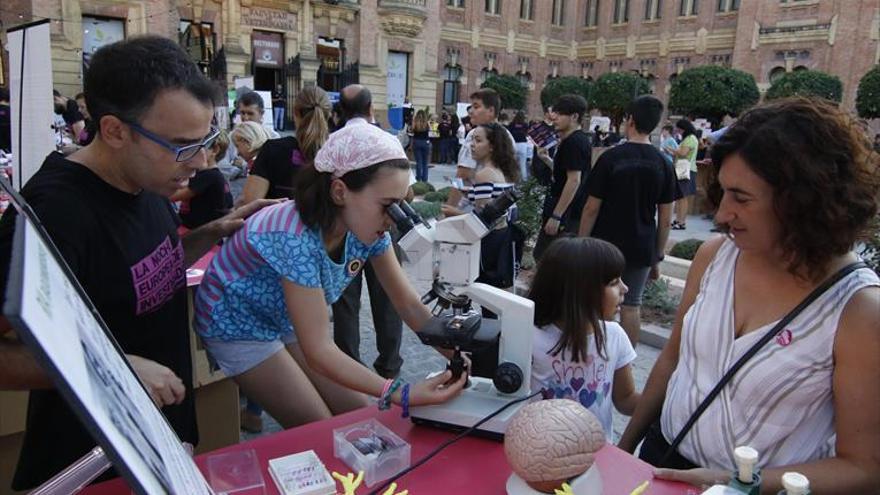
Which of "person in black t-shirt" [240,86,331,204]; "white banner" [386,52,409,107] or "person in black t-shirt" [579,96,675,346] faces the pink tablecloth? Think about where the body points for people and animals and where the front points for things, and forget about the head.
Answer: the white banner

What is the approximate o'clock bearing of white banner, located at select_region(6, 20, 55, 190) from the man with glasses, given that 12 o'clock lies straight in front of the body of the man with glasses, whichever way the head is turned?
The white banner is roughly at 7 o'clock from the man with glasses.

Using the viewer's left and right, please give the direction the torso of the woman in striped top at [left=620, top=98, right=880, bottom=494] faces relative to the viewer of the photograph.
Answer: facing the viewer and to the left of the viewer

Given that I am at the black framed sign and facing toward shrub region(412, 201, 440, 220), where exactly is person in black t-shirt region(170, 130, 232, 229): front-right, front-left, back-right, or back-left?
front-left

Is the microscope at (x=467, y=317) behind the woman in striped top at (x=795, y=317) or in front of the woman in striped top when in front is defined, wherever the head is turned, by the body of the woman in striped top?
in front

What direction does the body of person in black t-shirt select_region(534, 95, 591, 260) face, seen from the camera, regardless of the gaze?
to the viewer's left

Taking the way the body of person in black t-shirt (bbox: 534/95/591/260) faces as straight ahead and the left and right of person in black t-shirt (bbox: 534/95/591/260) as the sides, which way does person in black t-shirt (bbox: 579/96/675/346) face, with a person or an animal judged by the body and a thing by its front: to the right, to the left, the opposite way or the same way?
to the right

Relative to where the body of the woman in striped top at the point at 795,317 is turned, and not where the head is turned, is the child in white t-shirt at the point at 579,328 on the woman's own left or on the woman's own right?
on the woman's own right

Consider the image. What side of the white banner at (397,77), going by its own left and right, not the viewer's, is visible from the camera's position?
front

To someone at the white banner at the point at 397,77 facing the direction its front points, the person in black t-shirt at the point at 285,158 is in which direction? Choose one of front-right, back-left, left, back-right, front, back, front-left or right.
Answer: front

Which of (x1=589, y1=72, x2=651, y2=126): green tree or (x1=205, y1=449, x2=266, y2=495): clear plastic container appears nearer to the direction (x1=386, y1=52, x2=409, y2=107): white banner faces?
the clear plastic container

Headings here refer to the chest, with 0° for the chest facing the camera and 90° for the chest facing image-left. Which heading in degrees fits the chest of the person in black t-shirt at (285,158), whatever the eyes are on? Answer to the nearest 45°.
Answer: approximately 180°

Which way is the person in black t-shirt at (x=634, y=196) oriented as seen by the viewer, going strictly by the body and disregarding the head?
away from the camera

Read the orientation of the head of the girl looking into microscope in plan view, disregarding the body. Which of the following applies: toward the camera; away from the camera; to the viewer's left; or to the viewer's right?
to the viewer's right

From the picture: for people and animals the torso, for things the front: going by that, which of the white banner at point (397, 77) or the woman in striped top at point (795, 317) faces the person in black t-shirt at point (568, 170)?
the white banner

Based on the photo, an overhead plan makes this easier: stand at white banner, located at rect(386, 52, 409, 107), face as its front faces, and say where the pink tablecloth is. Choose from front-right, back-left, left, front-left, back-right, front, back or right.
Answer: front
